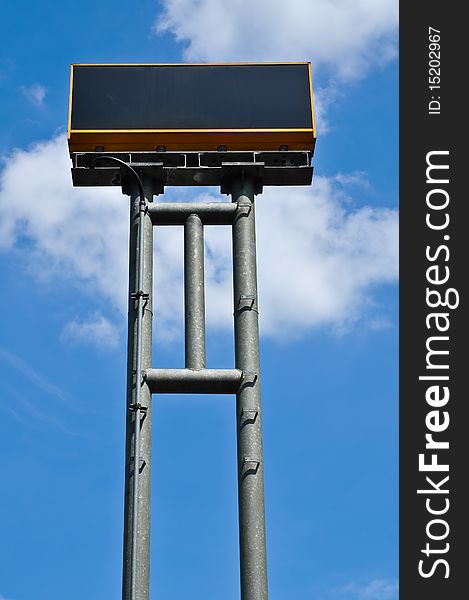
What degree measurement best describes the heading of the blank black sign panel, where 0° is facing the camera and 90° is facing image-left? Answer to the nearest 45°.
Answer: approximately 0°
